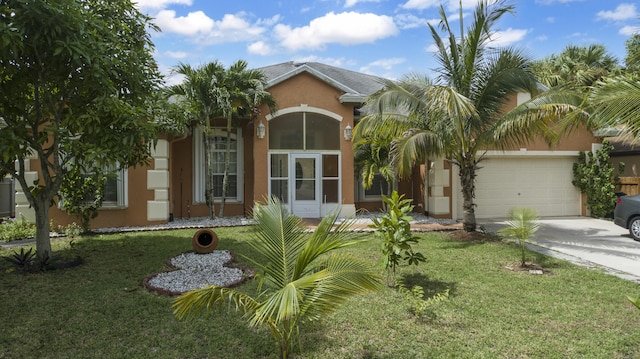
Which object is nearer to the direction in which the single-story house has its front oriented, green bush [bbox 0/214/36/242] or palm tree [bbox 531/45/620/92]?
the green bush

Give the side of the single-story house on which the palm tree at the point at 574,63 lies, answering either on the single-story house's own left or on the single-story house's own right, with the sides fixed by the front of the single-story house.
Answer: on the single-story house's own left

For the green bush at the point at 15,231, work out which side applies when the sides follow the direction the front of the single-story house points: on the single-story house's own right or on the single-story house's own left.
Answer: on the single-story house's own right

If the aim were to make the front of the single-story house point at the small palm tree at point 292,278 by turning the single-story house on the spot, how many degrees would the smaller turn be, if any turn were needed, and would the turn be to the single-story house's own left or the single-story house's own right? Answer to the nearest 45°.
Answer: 0° — it already faces it

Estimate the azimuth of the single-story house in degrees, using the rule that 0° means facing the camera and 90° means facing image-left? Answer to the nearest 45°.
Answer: approximately 0°

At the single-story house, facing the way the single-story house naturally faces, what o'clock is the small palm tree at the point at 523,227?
The small palm tree is roughly at 11 o'clock from the single-story house.

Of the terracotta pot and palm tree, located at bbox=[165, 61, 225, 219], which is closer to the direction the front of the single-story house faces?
the terracotta pot

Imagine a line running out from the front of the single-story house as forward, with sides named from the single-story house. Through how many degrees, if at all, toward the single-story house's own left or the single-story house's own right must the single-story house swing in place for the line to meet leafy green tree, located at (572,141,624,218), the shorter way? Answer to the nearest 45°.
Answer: approximately 90° to the single-story house's own left

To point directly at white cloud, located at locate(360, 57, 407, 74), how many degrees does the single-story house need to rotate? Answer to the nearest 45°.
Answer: approximately 135° to its left

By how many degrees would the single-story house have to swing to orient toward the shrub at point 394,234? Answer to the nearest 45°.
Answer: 0° — it already faces it

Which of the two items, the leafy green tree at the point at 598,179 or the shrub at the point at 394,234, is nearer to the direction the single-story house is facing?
the shrub
